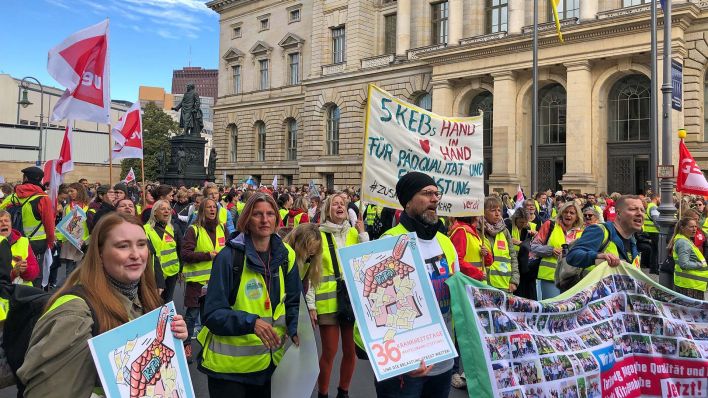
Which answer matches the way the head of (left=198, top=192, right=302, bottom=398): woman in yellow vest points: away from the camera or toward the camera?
toward the camera

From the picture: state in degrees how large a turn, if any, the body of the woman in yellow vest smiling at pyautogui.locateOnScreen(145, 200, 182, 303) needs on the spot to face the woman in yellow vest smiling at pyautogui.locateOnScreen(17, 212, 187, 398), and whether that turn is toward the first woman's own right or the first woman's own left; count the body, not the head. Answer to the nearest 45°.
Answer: approximately 45° to the first woman's own right

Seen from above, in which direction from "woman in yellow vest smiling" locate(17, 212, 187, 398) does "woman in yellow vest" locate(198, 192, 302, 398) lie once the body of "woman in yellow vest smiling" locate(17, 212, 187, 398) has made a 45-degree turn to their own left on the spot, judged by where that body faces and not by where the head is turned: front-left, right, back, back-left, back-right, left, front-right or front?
front-left

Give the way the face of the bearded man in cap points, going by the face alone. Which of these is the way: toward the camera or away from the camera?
toward the camera

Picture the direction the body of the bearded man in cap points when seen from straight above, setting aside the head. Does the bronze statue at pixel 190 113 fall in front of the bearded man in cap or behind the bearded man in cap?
behind

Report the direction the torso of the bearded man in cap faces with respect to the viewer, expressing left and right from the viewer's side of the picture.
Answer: facing the viewer and to the right of the viewer

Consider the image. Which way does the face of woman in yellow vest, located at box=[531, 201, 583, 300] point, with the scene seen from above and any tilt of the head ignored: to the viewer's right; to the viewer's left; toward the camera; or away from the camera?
toward the camera

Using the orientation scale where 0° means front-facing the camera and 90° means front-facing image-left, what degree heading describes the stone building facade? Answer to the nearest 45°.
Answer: approximately 45°
